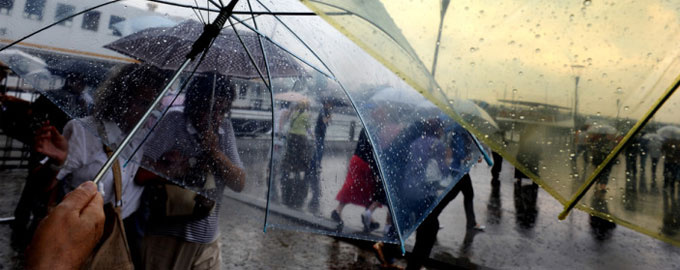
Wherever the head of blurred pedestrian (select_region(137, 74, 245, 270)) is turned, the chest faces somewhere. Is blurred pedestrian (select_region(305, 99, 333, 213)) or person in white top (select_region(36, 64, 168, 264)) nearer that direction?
the person in white top
